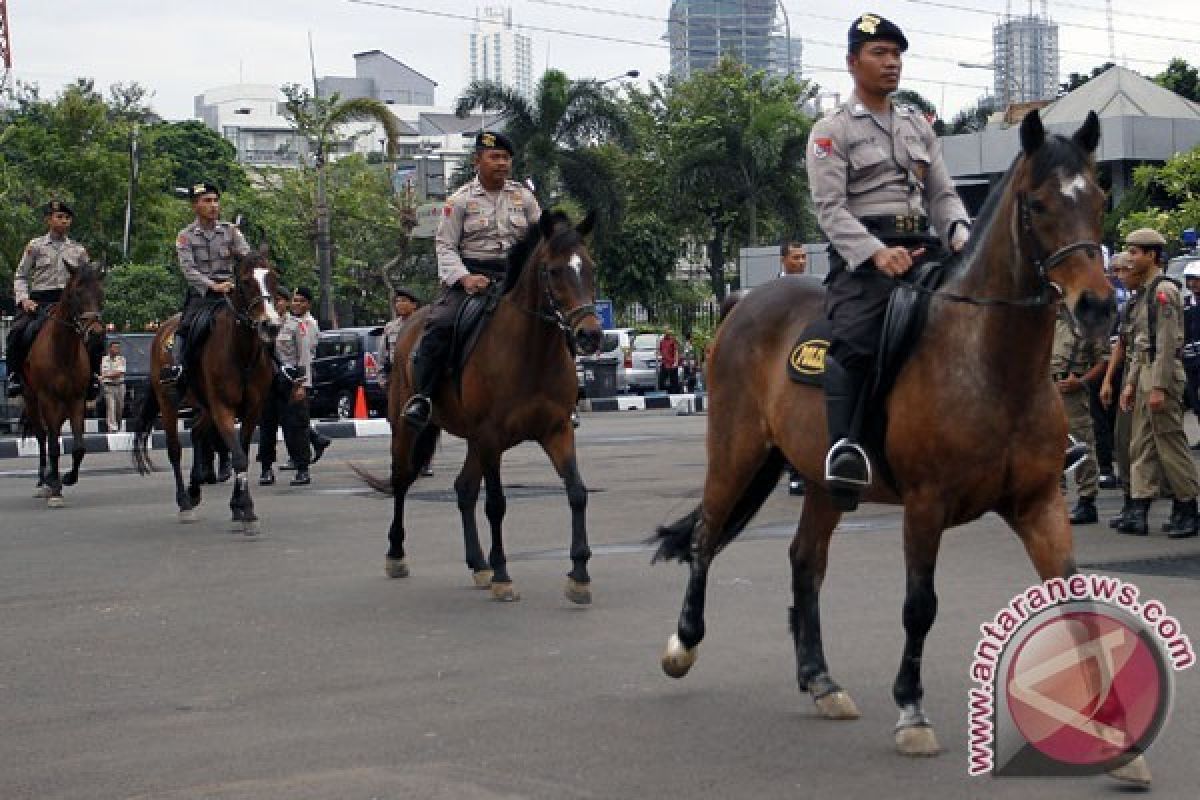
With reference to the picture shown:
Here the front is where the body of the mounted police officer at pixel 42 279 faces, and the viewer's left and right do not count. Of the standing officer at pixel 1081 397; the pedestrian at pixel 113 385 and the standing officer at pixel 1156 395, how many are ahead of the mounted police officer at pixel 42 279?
2

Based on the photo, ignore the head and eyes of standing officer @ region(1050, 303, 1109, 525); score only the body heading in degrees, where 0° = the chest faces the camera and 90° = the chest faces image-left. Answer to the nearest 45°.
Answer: approximately 45°

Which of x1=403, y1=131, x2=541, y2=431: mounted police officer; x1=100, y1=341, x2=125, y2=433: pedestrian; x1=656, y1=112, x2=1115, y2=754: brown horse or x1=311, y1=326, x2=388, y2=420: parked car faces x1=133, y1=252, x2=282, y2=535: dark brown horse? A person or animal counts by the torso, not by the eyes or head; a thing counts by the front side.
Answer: the pedestrian

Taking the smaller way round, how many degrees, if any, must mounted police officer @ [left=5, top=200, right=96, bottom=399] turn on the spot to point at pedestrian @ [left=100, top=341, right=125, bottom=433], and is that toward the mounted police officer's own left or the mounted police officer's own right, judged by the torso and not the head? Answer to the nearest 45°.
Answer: approximately 135° to the mounted police officer's own left

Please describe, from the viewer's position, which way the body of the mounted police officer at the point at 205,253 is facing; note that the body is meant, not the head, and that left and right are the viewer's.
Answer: facing the viewer and to the right of the viewer

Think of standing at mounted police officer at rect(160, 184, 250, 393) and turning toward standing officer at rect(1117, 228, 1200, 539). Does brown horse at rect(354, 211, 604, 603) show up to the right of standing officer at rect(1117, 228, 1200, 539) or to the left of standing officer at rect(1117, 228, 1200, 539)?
right

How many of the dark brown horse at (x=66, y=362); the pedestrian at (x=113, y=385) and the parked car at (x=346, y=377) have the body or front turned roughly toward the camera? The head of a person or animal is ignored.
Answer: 2

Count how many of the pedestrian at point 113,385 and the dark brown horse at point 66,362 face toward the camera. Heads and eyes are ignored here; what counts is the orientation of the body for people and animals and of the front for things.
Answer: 2

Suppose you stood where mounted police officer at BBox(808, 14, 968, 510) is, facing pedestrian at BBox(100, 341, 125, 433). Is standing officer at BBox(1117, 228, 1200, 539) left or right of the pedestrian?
right

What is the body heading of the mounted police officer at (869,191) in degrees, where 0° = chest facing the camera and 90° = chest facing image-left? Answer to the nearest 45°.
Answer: approximately 315°
